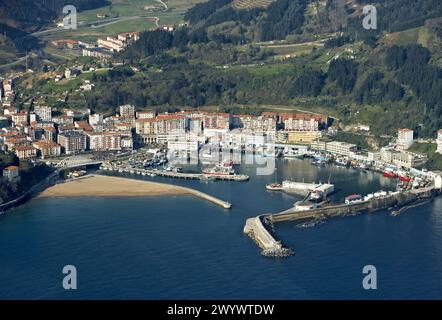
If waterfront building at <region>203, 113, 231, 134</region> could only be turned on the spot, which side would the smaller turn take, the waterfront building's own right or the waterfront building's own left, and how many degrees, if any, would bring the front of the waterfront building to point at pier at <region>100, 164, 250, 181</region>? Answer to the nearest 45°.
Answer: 0° — it already faces it

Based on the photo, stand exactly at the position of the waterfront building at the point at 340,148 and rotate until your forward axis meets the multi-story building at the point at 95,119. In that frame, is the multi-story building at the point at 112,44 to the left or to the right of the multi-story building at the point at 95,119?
right

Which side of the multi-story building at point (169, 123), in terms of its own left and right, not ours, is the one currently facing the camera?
front

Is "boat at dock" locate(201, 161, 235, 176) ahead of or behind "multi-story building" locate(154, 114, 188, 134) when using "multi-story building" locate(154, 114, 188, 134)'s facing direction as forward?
ahead

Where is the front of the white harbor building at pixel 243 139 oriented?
toward the camera

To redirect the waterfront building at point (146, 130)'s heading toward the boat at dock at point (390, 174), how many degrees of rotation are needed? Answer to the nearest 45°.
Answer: approximately 45° to its left

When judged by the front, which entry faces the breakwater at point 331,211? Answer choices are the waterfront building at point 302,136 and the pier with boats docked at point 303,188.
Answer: the waterfront building

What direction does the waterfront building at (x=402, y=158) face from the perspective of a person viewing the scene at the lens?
facing the viewer and to the left of the viewer

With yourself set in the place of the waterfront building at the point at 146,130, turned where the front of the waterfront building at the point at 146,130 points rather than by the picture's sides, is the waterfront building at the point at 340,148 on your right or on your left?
on your left

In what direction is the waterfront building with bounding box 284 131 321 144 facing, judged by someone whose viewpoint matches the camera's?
facing the viewer
